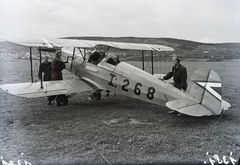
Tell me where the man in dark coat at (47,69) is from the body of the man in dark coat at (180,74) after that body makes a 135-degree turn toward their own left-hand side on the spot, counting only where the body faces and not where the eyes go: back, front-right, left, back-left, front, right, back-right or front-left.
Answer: back

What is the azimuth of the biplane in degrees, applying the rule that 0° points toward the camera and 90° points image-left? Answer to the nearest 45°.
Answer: approximately 135°

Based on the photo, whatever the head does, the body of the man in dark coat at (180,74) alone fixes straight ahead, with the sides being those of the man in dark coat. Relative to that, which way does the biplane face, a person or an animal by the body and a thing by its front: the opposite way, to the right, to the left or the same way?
to the right
